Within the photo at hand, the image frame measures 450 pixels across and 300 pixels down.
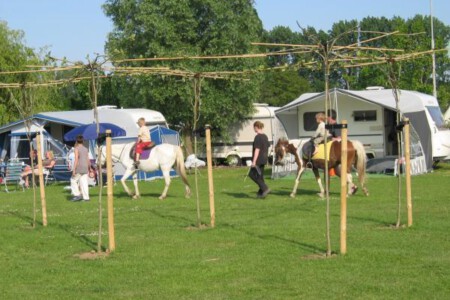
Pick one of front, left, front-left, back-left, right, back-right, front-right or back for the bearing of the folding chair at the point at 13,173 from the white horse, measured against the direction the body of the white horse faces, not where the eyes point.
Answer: front-right

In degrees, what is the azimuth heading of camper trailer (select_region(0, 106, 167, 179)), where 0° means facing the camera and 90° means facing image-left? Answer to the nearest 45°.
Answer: approximately 270°

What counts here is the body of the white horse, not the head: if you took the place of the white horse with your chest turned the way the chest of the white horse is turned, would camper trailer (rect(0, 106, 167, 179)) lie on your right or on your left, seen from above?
on your right

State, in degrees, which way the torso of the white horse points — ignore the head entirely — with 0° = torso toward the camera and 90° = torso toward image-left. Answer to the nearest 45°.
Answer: approximately 90°

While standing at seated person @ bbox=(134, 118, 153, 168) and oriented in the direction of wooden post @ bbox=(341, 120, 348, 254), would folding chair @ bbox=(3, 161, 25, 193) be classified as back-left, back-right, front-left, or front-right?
back-right

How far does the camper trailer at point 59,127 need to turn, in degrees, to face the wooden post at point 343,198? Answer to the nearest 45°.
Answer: approximately 90° to its right

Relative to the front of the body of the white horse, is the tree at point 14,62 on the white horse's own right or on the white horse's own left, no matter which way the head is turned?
on the white horse's own right

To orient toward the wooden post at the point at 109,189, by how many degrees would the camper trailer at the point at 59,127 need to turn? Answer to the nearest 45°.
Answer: approximately 90° to its right

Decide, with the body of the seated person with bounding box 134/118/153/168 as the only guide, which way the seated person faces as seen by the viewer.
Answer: to the viewer's left

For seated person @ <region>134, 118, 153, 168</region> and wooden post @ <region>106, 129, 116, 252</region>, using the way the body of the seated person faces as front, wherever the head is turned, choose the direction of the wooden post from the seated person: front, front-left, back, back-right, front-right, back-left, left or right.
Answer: left

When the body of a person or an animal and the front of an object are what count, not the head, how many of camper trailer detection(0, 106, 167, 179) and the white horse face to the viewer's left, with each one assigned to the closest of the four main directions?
1

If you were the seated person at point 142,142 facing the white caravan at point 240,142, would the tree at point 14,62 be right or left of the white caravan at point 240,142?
left
